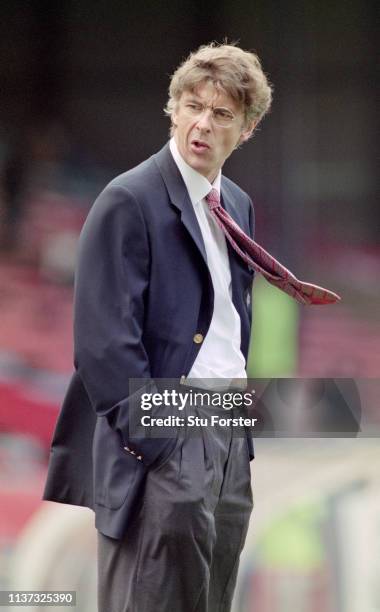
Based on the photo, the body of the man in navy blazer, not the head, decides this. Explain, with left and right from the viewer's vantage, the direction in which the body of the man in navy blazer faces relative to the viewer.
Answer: facing the viewer and to the right of the viewer
